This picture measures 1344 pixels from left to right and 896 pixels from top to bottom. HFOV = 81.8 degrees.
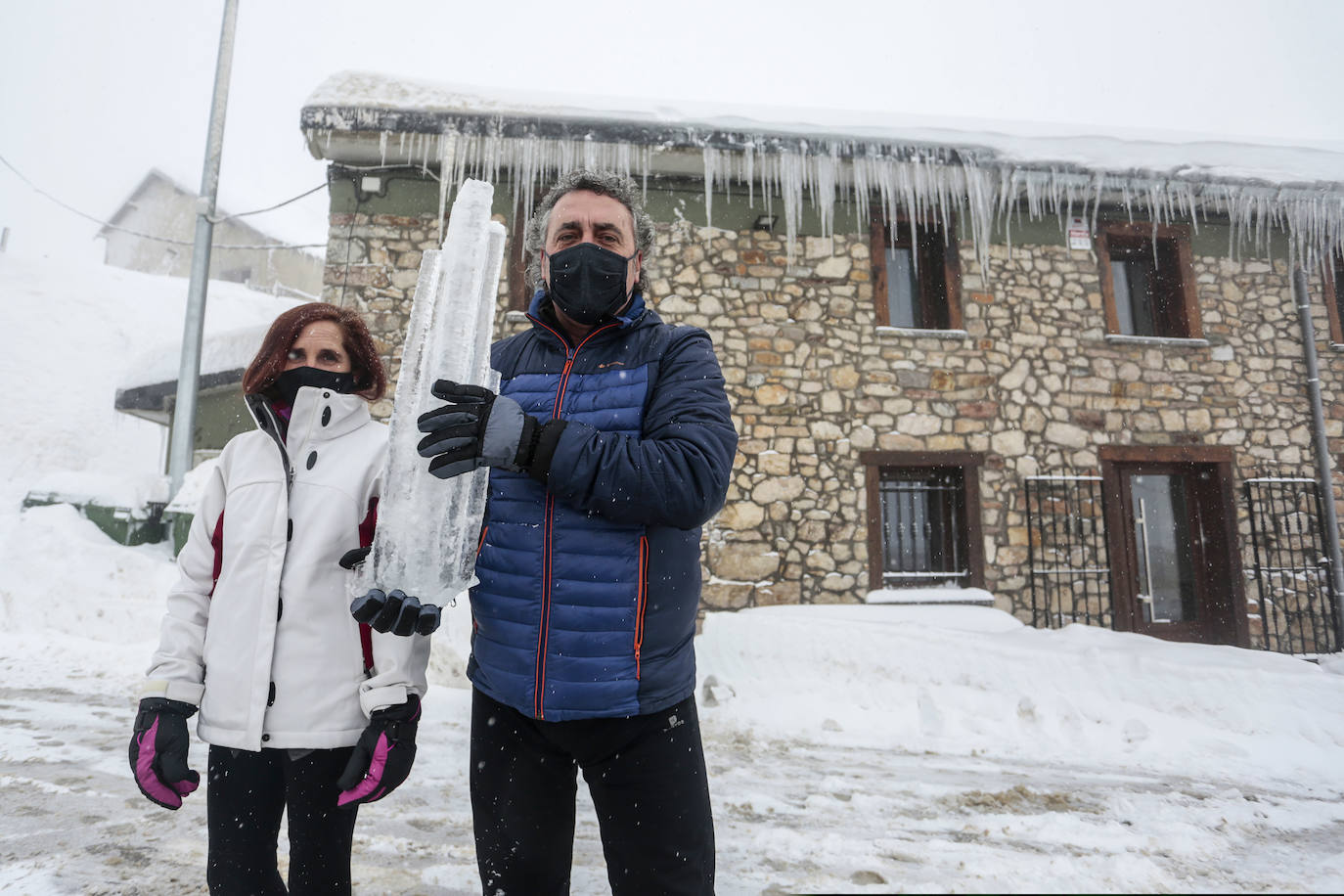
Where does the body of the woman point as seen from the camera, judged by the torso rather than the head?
toward the camera

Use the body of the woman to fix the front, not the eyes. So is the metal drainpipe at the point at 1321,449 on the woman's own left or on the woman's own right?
on the woman's own left

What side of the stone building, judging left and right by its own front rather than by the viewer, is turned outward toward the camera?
front

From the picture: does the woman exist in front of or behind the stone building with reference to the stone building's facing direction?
in front

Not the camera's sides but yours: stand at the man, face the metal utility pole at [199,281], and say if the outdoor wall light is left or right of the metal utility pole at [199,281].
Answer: right

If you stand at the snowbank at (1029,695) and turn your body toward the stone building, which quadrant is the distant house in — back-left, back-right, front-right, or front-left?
front-left

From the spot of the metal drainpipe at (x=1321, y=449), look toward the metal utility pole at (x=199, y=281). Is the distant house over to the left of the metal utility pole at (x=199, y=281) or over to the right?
right

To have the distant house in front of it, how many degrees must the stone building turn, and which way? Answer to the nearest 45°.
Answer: approximately 135° to its right

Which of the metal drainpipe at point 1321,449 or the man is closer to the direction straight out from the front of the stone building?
the man

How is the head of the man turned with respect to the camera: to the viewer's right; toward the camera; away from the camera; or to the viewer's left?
toward the camera

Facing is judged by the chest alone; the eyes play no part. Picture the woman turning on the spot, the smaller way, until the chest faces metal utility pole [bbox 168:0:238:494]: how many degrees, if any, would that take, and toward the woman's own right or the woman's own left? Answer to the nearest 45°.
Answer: approximately 180°

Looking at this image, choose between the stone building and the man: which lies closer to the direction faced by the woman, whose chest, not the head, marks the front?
the man

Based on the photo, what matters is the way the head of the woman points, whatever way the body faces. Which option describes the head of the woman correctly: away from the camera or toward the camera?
toward the camera

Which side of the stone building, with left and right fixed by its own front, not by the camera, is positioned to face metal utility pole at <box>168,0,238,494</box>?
right

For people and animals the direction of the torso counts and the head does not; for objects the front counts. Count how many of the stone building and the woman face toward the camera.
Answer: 2

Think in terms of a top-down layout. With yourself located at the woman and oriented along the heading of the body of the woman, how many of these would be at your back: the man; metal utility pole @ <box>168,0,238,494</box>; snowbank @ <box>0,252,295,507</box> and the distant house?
3

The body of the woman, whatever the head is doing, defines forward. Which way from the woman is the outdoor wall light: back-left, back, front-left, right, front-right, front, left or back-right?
back-left

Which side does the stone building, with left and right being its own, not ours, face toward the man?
front
